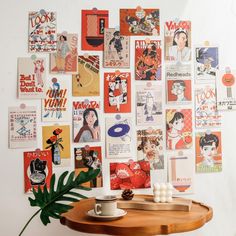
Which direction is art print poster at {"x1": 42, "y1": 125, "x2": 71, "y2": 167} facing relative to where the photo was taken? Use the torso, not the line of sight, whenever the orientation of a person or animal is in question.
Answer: toward the camera

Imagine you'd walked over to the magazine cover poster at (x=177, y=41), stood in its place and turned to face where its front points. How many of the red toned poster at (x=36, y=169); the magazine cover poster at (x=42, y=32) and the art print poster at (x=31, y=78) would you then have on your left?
0

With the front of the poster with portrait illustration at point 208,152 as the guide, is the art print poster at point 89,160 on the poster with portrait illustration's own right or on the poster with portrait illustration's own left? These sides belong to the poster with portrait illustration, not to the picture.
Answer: on the poster with portrait illustration's own right

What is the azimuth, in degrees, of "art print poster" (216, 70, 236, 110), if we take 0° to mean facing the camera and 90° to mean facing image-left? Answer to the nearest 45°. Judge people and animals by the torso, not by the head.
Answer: approximately 0°

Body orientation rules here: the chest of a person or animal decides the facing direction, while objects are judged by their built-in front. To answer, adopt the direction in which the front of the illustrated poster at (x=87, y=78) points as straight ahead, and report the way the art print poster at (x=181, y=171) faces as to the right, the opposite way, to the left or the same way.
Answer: the same way

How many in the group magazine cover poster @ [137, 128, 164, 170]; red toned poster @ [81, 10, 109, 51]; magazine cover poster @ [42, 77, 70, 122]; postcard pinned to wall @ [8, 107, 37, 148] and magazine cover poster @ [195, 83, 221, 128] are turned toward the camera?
5

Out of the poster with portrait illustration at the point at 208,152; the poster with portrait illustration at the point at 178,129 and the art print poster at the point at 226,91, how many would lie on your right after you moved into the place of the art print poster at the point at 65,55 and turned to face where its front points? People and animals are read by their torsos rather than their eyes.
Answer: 0

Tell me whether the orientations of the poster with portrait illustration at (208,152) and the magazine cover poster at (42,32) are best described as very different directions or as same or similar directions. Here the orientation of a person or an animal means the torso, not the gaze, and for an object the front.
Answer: same or similar directions

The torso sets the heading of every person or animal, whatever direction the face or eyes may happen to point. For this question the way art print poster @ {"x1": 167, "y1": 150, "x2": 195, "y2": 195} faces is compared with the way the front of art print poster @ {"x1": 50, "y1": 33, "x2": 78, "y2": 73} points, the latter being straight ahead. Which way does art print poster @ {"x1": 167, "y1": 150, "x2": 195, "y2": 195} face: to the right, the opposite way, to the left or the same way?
the same way

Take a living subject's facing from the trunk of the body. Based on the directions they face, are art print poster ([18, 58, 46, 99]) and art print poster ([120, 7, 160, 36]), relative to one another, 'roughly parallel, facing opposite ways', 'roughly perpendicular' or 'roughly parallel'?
roughly parallel

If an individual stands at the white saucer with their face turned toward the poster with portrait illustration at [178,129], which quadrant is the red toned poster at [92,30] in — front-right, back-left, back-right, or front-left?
front-left

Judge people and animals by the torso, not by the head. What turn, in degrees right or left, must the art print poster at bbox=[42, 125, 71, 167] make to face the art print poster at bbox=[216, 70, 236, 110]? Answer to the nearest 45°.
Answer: approximately 90° to its left

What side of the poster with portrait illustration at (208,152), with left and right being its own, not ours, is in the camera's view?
front

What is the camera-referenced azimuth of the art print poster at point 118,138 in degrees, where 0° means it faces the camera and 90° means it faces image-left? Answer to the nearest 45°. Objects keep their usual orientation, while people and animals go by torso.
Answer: approximately 0°
